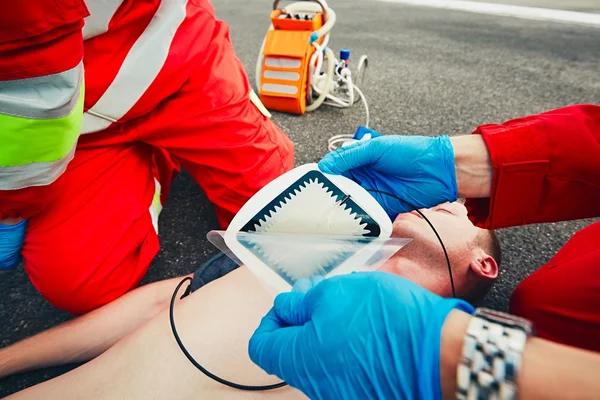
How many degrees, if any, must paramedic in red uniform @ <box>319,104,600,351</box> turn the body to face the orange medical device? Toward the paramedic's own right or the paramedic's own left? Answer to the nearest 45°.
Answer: approximately 45° to the paramedic's own right

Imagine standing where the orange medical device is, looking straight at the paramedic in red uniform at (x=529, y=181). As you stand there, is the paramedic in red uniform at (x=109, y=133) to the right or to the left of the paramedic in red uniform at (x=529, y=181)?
right

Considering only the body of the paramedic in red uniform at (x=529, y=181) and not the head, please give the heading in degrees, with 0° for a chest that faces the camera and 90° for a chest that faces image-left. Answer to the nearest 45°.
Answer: approximately 90°
